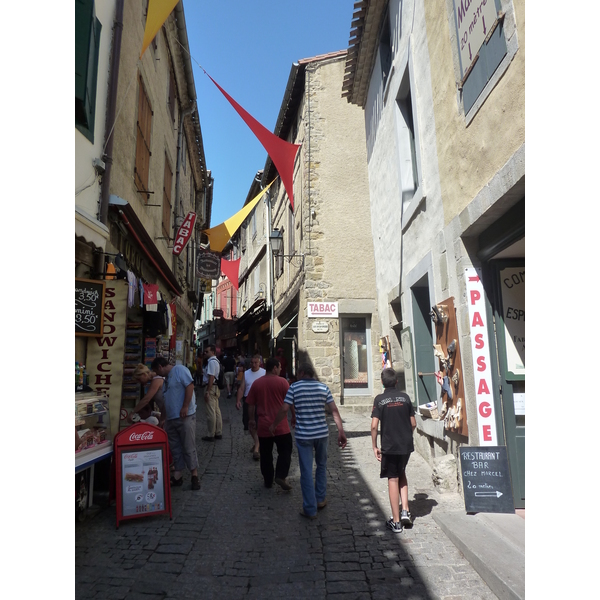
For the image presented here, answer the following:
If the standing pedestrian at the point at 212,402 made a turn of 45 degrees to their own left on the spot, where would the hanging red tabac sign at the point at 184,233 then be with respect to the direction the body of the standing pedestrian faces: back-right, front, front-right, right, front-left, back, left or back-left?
back-right

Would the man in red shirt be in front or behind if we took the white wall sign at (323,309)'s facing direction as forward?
in front

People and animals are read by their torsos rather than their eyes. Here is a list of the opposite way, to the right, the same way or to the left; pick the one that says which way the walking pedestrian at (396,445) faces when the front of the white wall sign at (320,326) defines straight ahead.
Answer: the opposite way

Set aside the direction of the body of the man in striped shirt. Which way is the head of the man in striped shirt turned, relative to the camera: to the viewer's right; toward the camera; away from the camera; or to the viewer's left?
away from the camera

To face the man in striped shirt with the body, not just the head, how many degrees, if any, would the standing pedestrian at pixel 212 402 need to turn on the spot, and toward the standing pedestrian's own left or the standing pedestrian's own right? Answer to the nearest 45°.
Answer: approximately 90° to the standing pedestrian's own left

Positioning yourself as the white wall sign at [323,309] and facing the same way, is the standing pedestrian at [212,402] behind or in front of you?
in front
